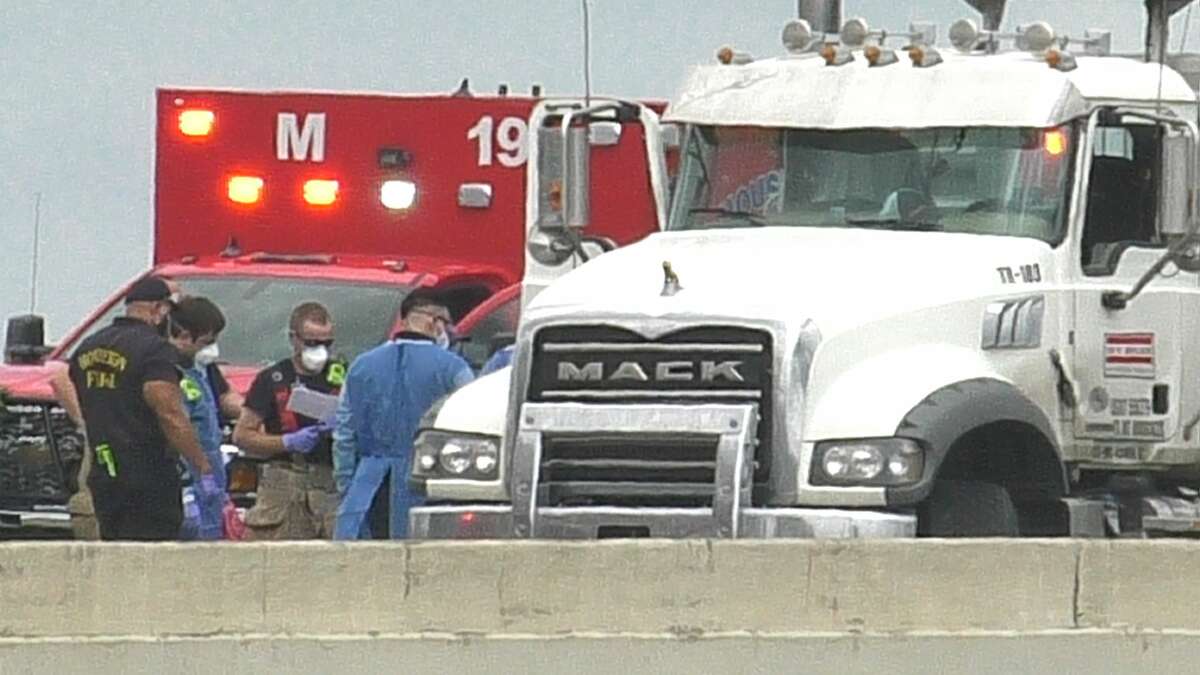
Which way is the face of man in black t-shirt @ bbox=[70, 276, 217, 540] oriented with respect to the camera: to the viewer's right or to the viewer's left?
to the viewer's right

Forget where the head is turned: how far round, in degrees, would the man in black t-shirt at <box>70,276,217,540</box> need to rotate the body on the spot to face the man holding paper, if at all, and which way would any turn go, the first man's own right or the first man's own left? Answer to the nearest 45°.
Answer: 0° — they already face them

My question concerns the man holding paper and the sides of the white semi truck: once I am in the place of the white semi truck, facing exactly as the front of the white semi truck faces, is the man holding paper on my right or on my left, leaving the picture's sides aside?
on my right

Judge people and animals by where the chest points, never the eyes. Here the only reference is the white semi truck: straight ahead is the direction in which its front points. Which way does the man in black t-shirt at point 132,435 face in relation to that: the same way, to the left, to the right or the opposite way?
the opposite way

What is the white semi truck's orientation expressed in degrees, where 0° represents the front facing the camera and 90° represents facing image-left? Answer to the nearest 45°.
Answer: approximately 45°

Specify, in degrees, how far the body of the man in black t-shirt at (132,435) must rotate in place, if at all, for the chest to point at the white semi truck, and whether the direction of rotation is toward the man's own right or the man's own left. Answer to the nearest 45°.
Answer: approximately 45° to the man's own right

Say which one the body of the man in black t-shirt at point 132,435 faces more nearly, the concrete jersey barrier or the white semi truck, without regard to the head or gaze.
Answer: the white semi truck

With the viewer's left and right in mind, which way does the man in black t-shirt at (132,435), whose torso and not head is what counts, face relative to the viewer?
facing away from the viewer and to the right of the viewer
